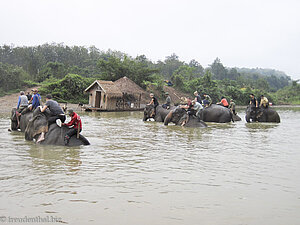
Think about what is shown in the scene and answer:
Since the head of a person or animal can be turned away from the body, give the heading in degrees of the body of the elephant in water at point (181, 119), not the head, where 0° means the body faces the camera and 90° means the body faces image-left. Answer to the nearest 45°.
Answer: approximately 90°

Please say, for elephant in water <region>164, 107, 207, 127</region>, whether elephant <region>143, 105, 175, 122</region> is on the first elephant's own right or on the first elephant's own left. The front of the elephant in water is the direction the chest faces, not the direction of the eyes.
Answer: on the first elephant's own right
